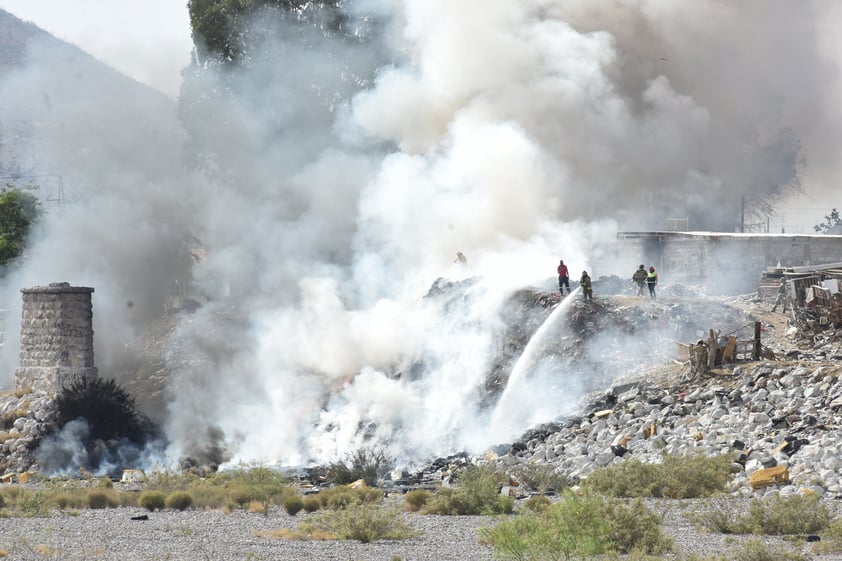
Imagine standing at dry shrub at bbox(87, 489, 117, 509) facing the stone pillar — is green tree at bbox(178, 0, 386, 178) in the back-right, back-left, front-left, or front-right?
front-right

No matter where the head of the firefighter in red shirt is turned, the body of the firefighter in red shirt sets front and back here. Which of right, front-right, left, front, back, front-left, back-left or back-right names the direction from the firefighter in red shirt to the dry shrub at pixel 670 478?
front-left

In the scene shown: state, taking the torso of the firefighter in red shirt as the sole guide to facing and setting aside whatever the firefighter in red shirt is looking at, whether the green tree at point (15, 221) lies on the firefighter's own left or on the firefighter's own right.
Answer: on the firefighter's own right

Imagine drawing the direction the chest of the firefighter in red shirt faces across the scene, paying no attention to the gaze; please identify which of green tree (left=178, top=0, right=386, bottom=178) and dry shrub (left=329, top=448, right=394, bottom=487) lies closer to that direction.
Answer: the dry shrub

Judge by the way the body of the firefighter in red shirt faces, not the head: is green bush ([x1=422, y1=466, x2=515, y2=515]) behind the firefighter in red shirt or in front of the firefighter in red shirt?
in front

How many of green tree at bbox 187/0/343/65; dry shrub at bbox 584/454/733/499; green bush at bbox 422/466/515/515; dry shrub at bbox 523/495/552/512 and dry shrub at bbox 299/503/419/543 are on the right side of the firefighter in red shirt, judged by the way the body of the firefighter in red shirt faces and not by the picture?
1

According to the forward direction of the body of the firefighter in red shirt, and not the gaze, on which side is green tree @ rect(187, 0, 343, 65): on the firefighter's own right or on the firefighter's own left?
on the firefighter's own right

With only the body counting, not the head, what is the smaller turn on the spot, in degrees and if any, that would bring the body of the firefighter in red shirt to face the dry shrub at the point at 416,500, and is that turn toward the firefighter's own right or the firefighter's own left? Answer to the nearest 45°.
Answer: approximately 45° to the firefighter's own left

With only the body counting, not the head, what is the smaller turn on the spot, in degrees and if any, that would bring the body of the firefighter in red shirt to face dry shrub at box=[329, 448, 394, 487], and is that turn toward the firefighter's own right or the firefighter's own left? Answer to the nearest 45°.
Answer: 0° — they already face it

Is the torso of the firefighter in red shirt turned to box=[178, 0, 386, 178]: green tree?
no

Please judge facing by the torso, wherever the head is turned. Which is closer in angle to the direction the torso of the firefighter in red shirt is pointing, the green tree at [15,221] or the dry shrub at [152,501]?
the dry shrub

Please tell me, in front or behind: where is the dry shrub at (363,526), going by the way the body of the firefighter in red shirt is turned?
in front

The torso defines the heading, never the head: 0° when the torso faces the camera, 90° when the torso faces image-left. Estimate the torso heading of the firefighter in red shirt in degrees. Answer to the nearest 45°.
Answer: approximately 45°
